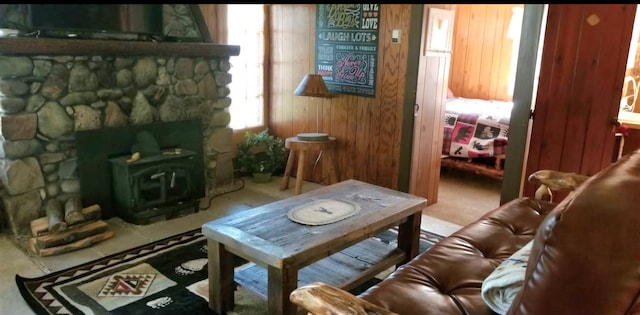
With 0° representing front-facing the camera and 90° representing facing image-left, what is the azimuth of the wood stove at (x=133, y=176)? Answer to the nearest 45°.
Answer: approximately 315°

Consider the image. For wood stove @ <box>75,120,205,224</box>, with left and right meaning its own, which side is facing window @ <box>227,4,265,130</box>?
left

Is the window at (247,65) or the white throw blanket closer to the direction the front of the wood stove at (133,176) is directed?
the white throw blanket

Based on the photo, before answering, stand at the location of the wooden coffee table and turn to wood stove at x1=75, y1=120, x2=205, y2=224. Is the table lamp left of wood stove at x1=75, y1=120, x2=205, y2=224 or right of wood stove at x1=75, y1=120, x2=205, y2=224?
right

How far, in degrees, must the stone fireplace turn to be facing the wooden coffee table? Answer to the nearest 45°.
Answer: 0° — it already faces it
